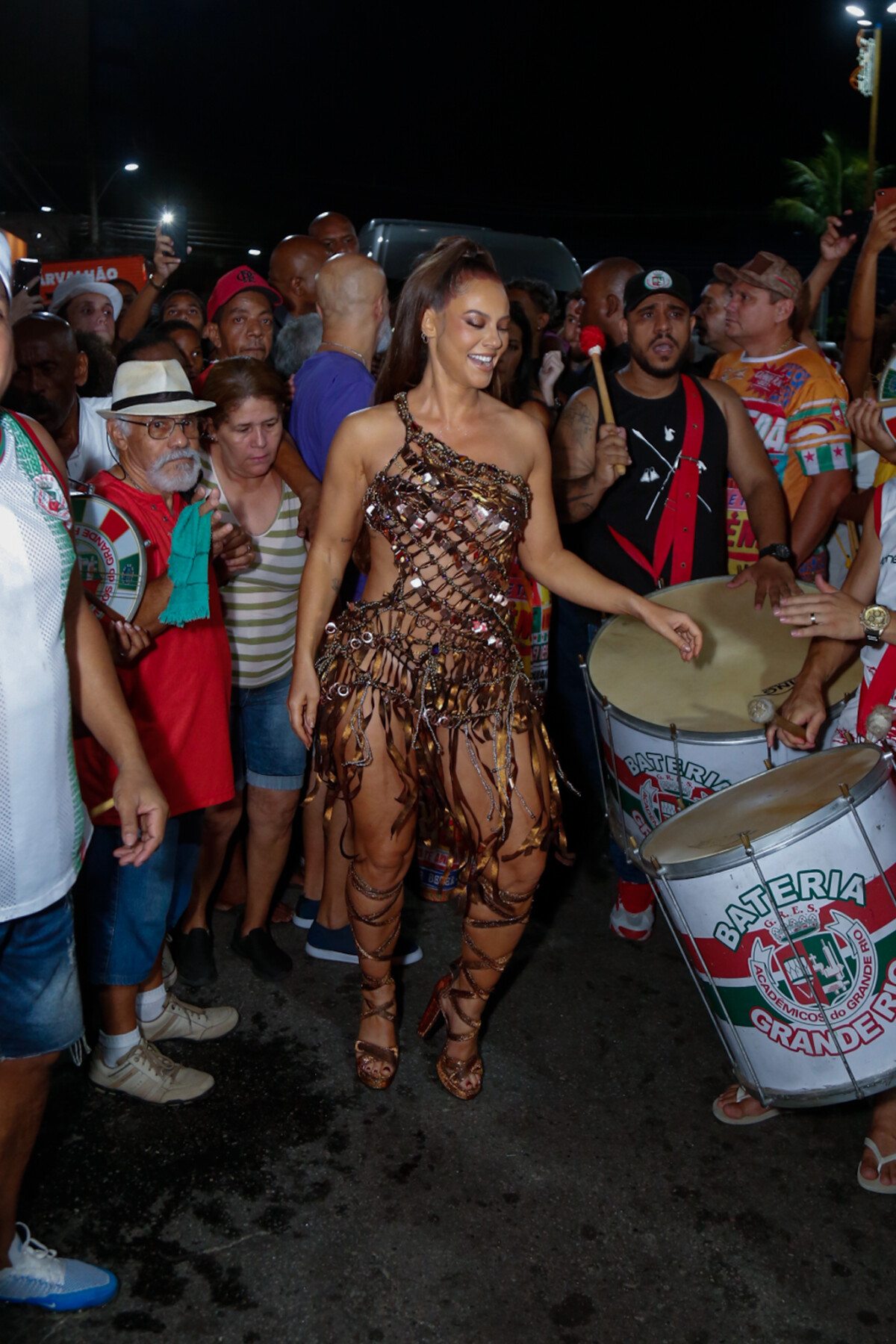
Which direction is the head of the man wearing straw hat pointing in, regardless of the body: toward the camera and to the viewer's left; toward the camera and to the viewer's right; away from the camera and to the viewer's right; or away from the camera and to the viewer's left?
toward the camera and to the viewer's right

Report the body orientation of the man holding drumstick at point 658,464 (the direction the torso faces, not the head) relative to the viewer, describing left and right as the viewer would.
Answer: facing the viewer

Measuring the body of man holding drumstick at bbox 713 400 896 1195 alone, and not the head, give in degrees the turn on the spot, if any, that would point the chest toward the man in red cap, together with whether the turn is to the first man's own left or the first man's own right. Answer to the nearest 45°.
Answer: approximately 90° to the first man's own right

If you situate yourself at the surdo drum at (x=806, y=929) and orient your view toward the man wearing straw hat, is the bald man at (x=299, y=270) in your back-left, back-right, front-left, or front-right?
front-right

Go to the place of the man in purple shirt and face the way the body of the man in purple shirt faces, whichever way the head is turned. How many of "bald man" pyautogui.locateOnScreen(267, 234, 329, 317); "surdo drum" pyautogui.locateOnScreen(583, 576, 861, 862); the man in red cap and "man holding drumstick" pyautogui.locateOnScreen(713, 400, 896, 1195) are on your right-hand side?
2

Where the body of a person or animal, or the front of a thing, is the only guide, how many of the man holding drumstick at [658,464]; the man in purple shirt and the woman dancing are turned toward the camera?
2

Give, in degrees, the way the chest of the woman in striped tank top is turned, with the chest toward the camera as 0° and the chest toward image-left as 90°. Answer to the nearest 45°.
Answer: approximately 315°

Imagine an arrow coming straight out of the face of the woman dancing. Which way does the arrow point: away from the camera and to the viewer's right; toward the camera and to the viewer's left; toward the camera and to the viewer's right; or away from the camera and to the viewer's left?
toward the camera and to the viewer's right

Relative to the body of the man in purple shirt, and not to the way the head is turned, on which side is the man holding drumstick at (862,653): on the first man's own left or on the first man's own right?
on the first man's own right

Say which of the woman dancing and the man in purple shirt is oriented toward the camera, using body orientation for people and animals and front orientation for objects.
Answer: the woman dancing

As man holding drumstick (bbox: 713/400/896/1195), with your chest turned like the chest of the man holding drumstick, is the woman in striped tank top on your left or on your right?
on your right

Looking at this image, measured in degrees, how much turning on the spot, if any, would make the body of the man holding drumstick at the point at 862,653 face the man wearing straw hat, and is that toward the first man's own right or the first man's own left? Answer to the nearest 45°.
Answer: approximately 45° to the first man's own right

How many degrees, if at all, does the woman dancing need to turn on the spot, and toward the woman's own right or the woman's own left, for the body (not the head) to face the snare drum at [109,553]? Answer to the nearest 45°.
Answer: approximately 90° to the woman's own right

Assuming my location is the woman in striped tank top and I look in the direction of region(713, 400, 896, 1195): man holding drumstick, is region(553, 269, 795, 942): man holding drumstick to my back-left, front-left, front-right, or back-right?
front-left

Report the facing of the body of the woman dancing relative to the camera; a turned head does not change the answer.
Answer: toward the camera

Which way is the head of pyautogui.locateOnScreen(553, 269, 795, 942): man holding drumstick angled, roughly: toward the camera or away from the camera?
toward the camera

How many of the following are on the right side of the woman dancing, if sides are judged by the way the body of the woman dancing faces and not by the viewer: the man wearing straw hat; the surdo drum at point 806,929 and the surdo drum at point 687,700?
1
